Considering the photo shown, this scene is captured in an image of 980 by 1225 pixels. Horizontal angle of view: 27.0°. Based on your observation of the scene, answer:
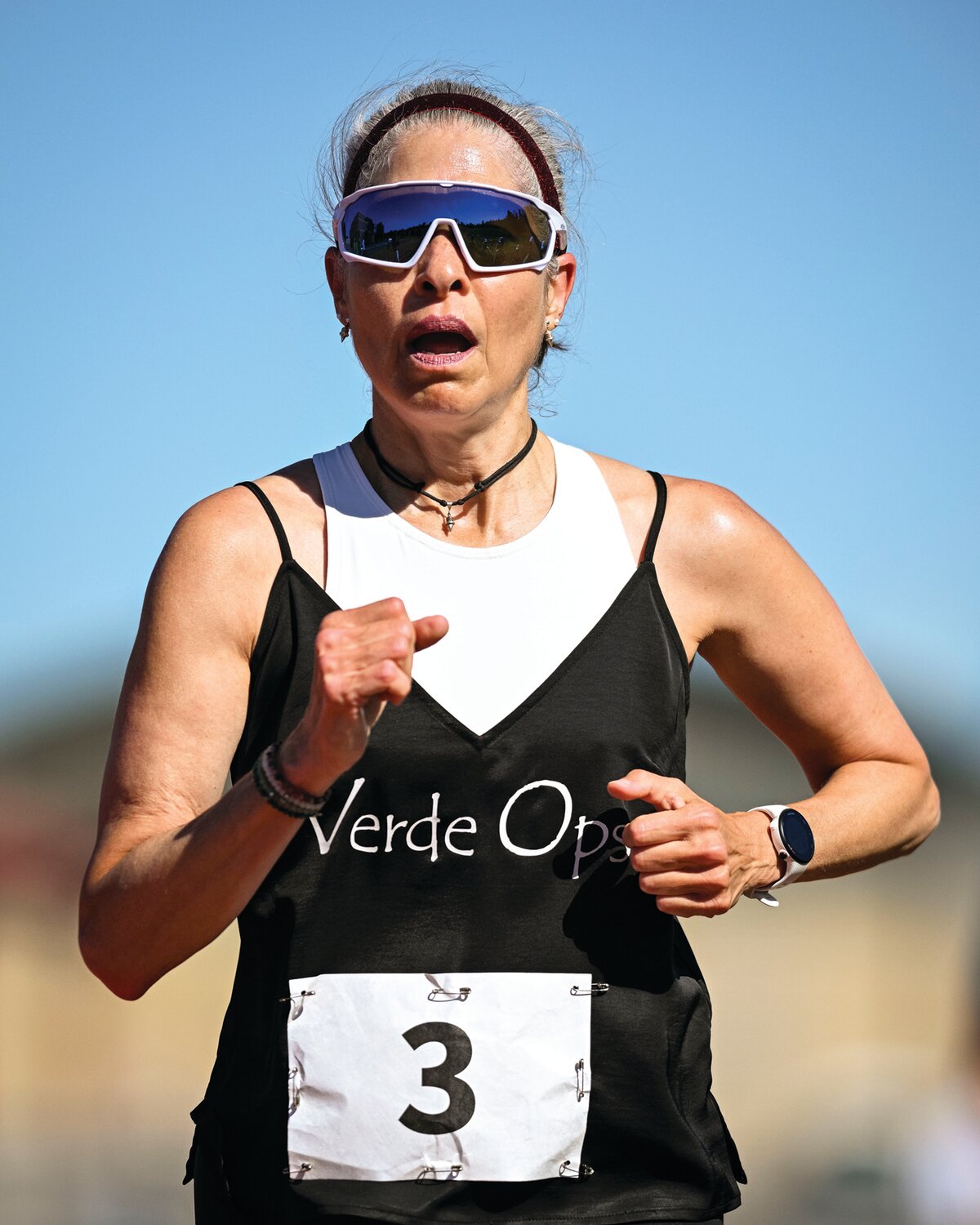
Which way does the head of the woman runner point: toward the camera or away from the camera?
toward the camera

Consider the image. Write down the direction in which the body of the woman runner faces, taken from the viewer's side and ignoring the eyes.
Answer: toward the camera
